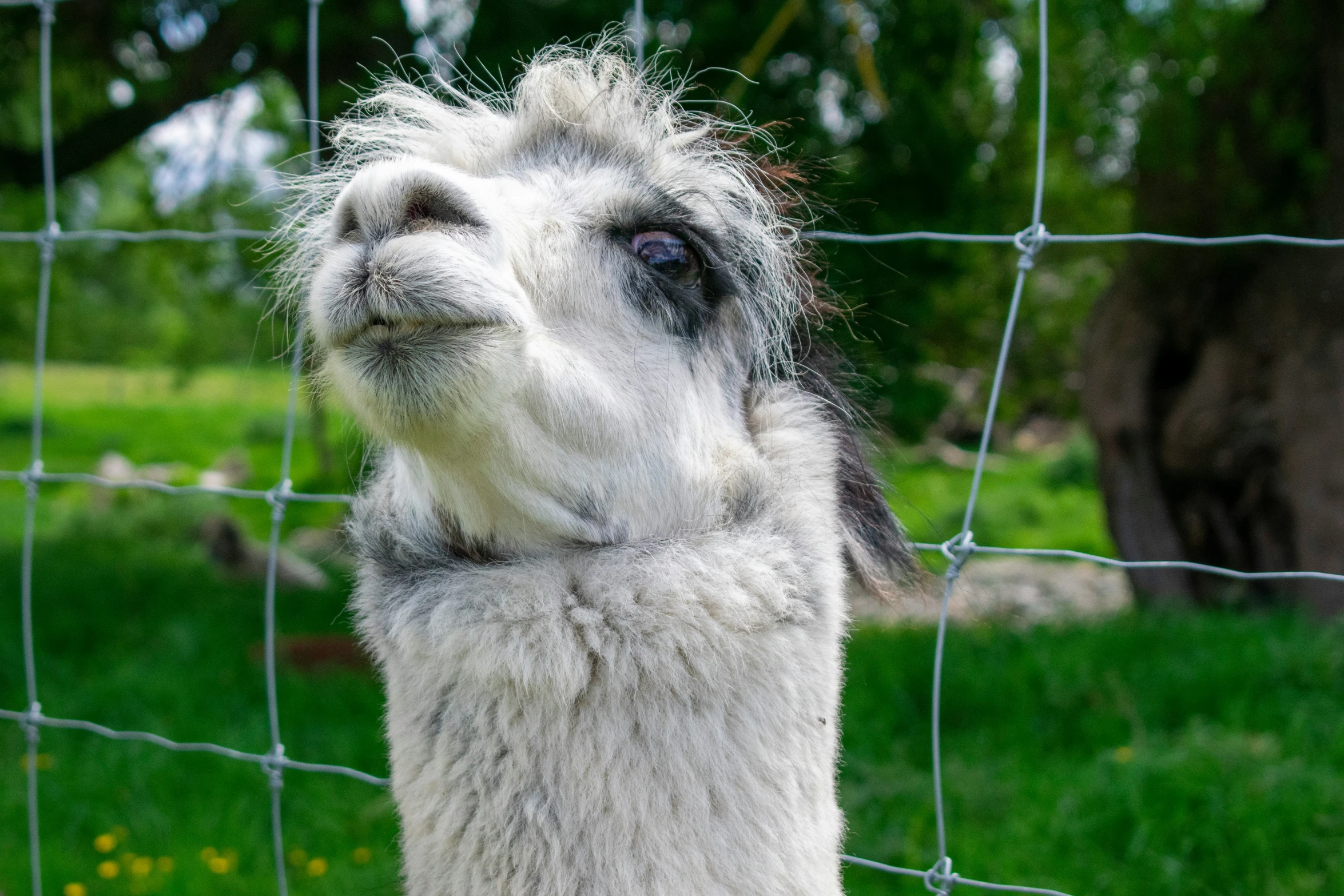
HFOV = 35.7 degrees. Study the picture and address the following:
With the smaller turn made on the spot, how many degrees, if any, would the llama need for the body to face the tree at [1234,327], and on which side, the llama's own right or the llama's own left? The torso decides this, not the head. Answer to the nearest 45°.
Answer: approximately 180°

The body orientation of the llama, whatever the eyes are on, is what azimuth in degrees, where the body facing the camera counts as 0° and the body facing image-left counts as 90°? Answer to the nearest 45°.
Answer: approximately 45°
